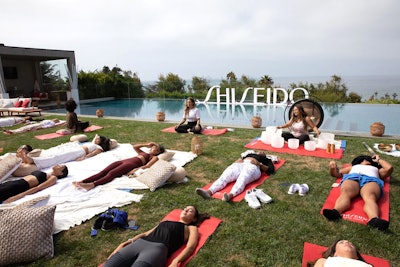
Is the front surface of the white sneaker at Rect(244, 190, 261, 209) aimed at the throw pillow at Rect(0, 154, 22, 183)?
no

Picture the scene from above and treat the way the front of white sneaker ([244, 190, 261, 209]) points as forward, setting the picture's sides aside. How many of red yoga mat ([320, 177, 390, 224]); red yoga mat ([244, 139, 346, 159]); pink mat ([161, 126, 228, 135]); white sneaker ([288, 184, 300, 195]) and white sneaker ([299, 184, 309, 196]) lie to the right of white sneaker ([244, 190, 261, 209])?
0

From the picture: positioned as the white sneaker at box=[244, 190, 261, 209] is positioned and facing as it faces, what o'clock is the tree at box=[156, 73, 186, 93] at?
The tree is roughly at 7 o'clock from the white sneaker.

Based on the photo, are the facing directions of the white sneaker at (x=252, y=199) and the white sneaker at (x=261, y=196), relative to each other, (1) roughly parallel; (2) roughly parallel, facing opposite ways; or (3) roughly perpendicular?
roughly parallel

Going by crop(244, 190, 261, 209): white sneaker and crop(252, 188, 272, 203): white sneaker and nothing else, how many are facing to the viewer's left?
0

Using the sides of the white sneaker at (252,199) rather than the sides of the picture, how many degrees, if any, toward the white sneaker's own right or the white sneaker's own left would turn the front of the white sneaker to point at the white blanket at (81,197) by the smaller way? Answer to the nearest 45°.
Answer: approximately 135° to the white sneaker's own right

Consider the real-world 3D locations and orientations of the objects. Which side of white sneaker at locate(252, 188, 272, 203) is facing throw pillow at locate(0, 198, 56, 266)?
right

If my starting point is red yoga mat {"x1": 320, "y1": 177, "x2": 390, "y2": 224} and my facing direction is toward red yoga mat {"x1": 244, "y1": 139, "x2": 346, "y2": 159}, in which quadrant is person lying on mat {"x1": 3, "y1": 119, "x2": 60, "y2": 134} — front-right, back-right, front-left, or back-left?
front-left

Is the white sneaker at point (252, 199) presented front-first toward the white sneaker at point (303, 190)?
no

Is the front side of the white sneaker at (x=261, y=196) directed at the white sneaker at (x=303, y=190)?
no

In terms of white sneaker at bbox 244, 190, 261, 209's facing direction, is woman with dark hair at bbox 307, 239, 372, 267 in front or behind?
in front

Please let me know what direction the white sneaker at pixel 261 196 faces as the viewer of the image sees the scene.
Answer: facing the viewer and to the right of the viewer
